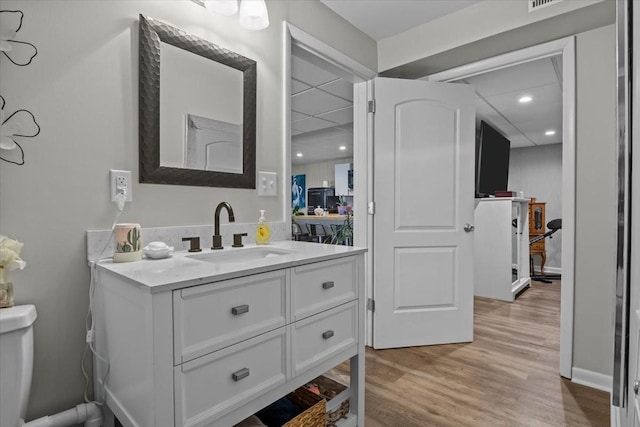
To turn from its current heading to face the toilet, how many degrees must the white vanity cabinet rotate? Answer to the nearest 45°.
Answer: approximately 135° to its right

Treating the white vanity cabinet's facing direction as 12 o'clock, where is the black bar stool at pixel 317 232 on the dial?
The black bar stool is roughly at 8 o'clock from the white vanity cabinet.

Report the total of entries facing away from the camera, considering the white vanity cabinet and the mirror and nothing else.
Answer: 0

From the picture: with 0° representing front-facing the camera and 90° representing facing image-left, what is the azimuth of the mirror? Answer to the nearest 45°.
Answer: approximately 315°

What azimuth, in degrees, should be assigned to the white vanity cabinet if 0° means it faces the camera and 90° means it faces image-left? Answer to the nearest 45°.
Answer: approximately 315°

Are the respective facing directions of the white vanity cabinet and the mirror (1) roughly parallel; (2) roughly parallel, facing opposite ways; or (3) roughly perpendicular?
roughly parallel

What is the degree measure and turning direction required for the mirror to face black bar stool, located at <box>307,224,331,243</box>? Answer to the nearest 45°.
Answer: approximately 90° to its left

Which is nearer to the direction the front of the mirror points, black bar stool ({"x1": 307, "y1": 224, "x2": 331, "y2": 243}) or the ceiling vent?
the ceiling vent
